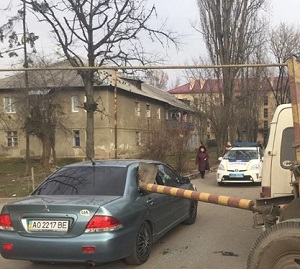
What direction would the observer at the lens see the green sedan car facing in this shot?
facing away from the viewer and to the right of the viewer

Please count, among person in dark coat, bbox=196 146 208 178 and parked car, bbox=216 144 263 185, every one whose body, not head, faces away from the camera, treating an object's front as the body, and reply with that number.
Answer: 0

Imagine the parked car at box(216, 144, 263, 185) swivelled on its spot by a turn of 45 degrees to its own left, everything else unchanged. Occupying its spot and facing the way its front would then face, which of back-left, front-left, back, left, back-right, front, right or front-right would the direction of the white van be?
front-right

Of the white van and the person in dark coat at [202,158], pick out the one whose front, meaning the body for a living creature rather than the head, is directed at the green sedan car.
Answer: the person in dark coat

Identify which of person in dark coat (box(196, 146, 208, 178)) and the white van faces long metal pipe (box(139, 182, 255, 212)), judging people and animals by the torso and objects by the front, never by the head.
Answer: the person in dark coat

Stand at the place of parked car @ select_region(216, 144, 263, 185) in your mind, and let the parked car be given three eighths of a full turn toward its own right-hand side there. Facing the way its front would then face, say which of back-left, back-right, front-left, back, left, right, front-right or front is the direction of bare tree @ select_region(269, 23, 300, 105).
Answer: front-right

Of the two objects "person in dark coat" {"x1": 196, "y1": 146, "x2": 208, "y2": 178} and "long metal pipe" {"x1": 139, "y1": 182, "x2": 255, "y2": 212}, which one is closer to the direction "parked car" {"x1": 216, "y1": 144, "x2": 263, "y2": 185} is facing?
the long metal pipe

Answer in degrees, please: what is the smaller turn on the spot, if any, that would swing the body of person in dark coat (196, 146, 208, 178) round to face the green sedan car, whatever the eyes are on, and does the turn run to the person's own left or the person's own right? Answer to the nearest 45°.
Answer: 0° — they already face it

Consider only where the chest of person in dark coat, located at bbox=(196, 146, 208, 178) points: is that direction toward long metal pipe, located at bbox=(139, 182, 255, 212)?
yes

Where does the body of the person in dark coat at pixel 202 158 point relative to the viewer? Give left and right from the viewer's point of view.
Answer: facing the viewer

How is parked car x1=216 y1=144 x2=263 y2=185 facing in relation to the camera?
toward the camera

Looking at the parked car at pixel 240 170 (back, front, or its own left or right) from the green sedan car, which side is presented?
front

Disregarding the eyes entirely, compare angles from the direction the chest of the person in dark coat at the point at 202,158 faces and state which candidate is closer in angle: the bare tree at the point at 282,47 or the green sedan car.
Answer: the green sedan car
